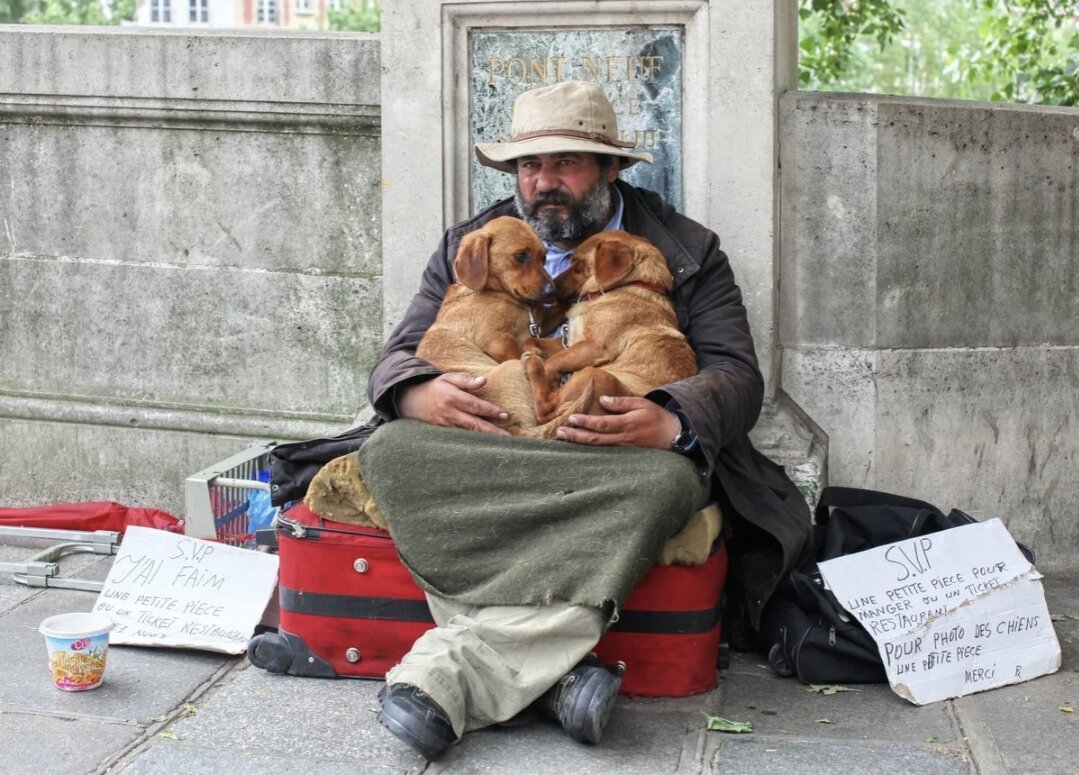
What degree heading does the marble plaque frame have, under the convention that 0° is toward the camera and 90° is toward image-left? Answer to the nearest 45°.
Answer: approximately 0°

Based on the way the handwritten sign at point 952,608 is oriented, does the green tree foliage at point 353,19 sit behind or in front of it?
behind
